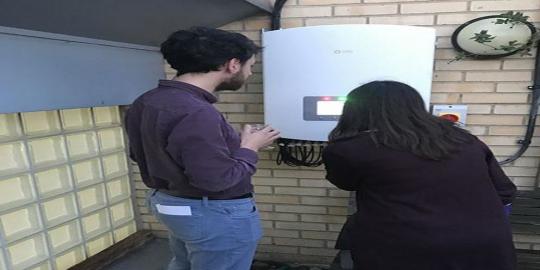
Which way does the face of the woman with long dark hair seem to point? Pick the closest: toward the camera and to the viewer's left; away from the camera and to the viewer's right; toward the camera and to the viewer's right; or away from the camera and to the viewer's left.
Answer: away from the camera and to the viewer's left

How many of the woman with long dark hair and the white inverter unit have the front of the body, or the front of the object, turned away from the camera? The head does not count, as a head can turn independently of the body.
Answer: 1

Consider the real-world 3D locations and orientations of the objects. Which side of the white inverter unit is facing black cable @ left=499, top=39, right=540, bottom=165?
left

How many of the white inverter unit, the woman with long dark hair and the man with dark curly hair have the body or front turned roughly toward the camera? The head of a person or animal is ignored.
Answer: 1

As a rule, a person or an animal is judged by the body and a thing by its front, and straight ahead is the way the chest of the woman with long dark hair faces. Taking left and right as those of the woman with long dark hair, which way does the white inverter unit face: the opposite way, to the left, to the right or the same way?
the opposite way

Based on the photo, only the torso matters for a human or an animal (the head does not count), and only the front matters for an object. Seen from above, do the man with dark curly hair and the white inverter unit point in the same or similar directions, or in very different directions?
very different directions

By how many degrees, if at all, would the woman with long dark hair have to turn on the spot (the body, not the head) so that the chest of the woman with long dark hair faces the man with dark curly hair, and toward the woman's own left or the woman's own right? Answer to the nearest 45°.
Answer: approximately 90° to the woman's own left

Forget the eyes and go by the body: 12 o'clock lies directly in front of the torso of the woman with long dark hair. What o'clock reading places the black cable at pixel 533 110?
The black cable is roughly at 1 o'clock from the woman with long dark hair.

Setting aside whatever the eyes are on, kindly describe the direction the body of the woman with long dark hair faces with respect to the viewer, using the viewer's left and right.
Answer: facing away from the viewer

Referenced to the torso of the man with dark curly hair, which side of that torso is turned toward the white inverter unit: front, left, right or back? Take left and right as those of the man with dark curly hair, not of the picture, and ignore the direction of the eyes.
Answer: front

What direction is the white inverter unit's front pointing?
toward the camera

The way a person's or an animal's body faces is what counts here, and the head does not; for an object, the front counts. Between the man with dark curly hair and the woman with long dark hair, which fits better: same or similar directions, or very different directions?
same or similar directions

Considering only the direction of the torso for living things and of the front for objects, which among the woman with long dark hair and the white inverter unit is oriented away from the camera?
the woman with long dark hair

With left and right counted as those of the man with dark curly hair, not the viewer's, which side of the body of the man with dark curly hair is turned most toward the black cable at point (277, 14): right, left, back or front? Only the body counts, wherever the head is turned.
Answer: front

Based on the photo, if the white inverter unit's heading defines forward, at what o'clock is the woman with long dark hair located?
The woman with long dark hair is roughly at 11 o'clock from the white inverter unit.

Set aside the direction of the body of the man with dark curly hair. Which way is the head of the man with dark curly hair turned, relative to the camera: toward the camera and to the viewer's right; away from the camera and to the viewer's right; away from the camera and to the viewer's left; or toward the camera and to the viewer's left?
away from the camera and to the viewer's right

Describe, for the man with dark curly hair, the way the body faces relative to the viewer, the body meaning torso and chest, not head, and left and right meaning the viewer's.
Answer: facing away from the viewer and to the right of the viewer
